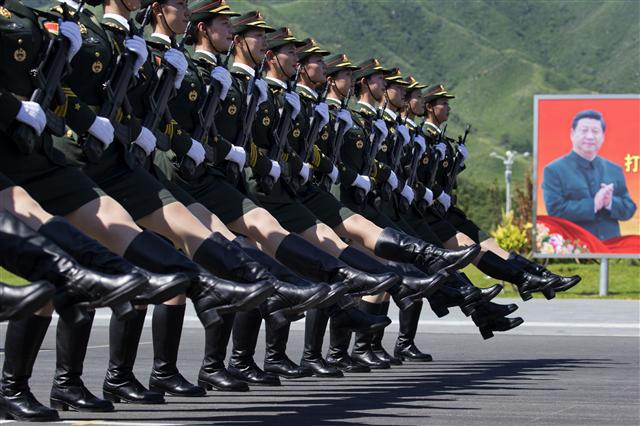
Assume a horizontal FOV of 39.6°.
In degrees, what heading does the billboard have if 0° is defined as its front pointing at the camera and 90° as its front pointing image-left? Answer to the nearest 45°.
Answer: approximately 0°
